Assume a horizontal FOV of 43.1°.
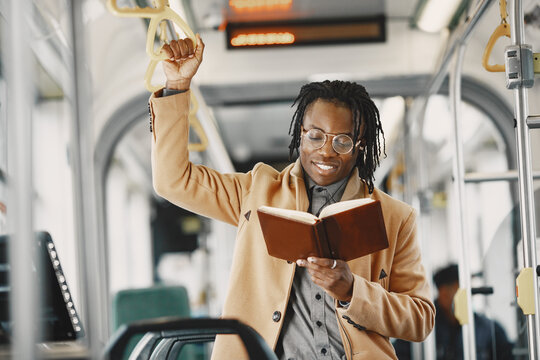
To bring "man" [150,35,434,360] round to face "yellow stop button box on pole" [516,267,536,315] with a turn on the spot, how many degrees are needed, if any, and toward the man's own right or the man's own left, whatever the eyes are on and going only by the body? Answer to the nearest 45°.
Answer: approximately 90° to the man's own left

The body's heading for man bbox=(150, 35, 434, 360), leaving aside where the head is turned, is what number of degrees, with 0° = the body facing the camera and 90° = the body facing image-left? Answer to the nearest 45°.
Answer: approximately 0°

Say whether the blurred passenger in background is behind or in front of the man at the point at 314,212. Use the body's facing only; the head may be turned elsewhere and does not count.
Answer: behind
